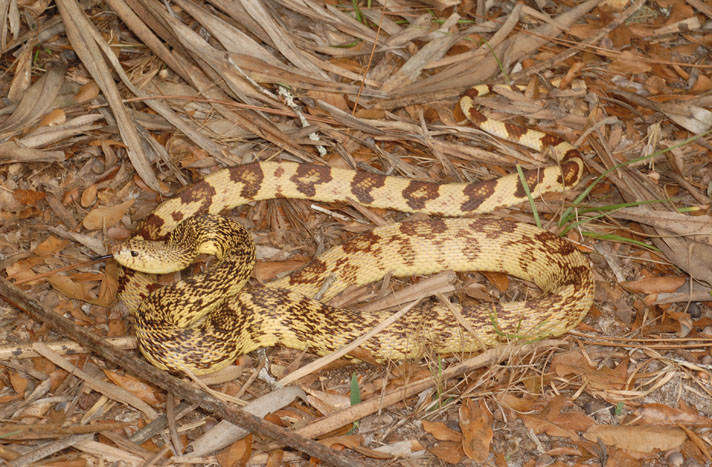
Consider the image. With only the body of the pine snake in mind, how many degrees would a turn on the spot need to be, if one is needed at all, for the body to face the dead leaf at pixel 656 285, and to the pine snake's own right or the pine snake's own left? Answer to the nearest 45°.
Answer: approximately 180°

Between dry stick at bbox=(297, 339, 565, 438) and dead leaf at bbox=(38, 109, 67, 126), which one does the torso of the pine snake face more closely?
the dead leaf

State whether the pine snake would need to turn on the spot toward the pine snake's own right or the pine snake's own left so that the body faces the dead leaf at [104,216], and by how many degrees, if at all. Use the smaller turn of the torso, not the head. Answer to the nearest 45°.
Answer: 0° — it already faces it

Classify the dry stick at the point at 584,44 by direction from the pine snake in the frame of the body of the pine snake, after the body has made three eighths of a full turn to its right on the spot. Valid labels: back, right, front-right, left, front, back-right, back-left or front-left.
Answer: front

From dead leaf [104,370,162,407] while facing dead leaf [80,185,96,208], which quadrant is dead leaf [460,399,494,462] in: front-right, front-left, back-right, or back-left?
back-right

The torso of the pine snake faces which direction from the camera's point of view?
to the viewer's left

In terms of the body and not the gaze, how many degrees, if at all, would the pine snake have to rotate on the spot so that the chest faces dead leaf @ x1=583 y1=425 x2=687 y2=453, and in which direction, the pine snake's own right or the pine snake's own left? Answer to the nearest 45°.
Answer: approximately 135° to the pine snake's own left

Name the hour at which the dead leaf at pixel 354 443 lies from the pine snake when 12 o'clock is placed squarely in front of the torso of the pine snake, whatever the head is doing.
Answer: The dead leaf is roughly at 9 o'clock from the pine snake.

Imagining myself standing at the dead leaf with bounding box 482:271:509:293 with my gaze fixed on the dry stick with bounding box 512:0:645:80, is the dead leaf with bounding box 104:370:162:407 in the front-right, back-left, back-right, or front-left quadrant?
back-left
